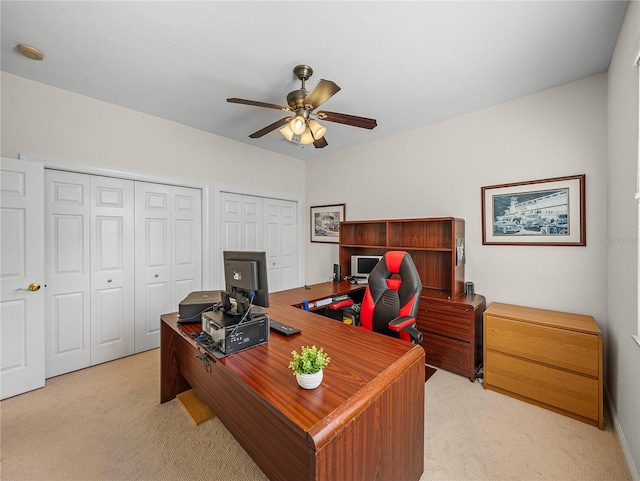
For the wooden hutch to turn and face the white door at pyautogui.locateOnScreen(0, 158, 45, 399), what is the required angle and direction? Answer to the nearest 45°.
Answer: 0° — it already faces it

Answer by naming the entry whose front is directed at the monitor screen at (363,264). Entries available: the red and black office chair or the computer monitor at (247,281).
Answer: the computer monitor

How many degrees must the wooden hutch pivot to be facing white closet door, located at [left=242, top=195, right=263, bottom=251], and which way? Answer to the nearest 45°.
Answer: approximately 45° to its right

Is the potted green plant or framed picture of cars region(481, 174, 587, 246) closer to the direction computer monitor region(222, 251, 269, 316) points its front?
the framed picture of cars

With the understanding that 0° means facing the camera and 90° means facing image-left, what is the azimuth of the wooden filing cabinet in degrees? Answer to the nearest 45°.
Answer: approximately 45°

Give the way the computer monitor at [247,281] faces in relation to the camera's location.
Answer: facing away from the viewer and to the right of the viewer

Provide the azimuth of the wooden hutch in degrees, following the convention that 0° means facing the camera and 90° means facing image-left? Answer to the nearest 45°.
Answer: approximately 45°

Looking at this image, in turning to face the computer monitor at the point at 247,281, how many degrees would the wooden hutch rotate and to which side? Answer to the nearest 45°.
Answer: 0° — it already faces it

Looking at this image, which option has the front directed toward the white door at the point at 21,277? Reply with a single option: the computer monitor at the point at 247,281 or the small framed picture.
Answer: the small framed picture

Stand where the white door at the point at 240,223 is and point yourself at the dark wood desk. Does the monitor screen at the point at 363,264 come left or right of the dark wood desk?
left
